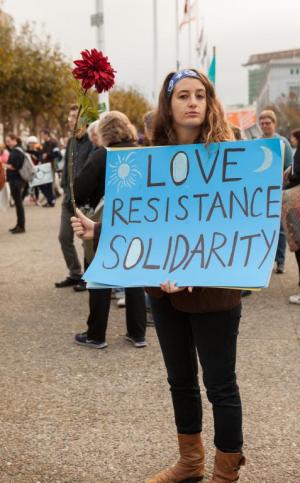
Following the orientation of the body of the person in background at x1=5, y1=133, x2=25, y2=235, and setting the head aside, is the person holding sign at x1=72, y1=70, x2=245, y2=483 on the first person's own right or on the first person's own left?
on the first person's own left

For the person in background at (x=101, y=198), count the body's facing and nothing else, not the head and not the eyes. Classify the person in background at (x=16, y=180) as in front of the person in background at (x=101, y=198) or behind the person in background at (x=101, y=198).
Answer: in front
